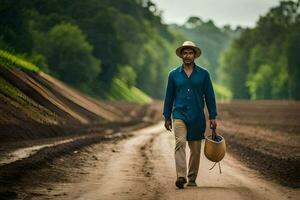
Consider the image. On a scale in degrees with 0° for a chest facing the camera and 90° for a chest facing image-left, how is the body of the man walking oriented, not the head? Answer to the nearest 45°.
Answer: approximately 0°
